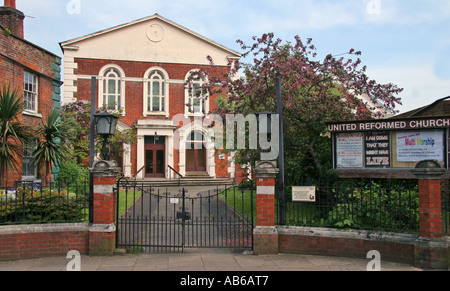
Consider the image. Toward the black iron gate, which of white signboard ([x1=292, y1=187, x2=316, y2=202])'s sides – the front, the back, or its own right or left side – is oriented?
right

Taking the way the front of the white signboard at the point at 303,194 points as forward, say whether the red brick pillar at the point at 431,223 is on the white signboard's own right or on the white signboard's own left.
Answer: on the white signboard's own left

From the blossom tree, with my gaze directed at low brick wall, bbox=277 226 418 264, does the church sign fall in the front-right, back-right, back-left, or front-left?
front-left

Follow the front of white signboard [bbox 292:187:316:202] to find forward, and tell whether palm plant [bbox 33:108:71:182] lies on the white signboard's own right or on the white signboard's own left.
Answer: on the white signboard's own right

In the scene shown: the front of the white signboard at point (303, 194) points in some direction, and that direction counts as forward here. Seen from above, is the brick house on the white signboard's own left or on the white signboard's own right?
on the white signboard's own right

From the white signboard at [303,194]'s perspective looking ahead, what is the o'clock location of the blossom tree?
The blossom tree is roughly at 6 o'clock from the white signboard.

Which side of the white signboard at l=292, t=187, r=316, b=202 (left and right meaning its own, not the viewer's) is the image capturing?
front

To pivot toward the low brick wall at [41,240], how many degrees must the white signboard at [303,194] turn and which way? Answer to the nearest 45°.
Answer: approximately 90° to its right

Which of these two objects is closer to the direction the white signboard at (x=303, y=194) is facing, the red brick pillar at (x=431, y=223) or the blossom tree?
the red brick pillar

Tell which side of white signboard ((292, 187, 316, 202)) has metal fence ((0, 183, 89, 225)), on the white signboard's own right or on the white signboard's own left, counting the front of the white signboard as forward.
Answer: on the white signboard's own right

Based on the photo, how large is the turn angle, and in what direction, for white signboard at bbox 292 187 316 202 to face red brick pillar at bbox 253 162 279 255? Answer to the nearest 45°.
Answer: approximately 45° to its right

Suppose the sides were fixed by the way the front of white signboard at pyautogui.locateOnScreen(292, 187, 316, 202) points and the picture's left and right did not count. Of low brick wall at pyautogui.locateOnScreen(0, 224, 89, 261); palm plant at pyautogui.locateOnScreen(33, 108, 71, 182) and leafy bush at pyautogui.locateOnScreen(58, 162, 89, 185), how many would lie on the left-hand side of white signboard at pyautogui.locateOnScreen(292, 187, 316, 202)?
0

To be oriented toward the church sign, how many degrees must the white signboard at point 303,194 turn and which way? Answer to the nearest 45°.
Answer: approximately 135° to its left

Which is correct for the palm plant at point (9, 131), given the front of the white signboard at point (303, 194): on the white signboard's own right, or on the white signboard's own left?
on the white signboard's own right
